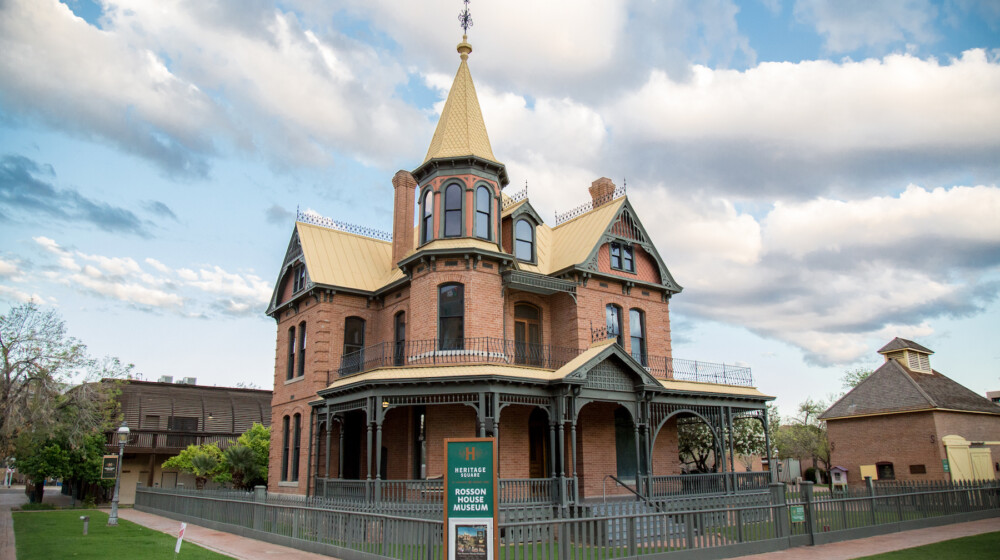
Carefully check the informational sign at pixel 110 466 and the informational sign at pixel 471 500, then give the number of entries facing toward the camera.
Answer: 2

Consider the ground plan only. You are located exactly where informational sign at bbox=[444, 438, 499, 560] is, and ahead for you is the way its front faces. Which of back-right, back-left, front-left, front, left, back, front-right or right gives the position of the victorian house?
back

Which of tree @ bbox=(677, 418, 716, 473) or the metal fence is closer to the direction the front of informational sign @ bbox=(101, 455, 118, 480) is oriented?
the metal fence

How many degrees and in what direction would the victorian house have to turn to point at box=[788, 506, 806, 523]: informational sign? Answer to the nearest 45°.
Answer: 0° — it already faces it

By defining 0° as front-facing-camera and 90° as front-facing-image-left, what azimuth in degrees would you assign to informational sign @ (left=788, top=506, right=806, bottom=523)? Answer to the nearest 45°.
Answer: approximately 0°

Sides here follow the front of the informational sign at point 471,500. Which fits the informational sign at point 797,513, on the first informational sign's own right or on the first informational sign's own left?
on the first informational sign's own left

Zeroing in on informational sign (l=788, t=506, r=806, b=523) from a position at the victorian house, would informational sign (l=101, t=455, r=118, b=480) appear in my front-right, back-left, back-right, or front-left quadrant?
back-right
